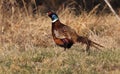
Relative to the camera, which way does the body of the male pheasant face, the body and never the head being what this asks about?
to the viewer's left
